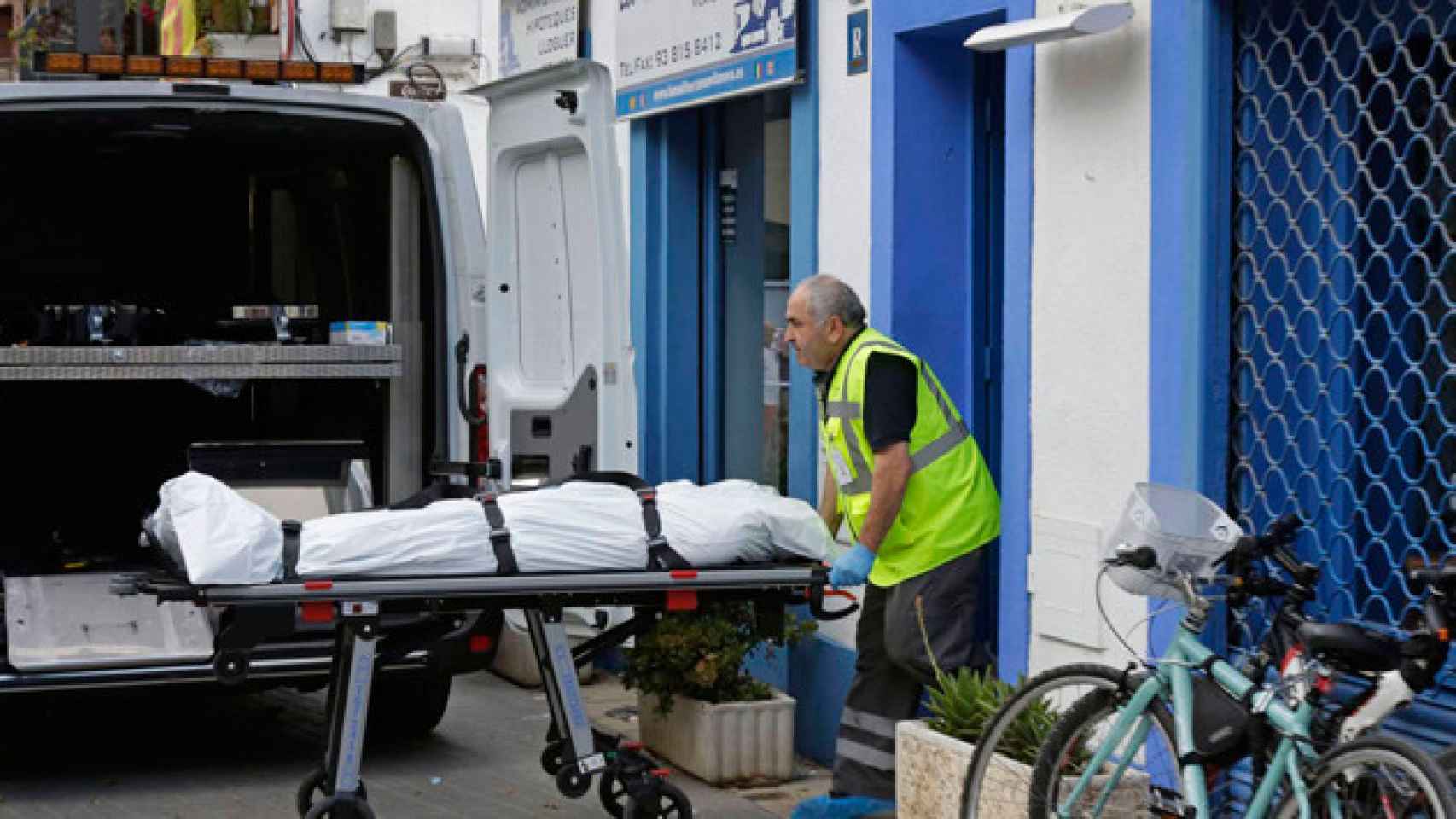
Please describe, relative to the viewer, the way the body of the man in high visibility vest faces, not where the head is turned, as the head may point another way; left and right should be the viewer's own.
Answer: facing to the left of the viewer

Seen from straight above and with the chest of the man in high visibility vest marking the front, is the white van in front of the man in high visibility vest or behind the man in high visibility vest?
in front

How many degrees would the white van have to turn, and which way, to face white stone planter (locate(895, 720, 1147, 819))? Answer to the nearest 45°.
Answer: approximately 135° to its right

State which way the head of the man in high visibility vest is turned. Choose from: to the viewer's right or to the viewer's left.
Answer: to the viewer's left

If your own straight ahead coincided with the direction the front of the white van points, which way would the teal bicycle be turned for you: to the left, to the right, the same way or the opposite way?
to the left

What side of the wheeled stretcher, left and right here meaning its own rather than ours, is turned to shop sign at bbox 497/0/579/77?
right

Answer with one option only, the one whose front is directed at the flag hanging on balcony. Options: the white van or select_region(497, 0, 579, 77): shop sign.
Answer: the white van

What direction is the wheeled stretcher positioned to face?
to the viewer's left

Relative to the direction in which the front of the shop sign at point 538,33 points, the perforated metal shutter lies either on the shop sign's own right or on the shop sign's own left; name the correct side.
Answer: on the shop sign's own left

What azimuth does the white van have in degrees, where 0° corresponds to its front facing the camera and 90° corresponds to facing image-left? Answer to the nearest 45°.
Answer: approximately 180°

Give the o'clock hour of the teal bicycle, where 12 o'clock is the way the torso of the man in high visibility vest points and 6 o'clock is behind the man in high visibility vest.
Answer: The teal bicycle is roughly at 8 o'clock from the man in high visibility vest.
